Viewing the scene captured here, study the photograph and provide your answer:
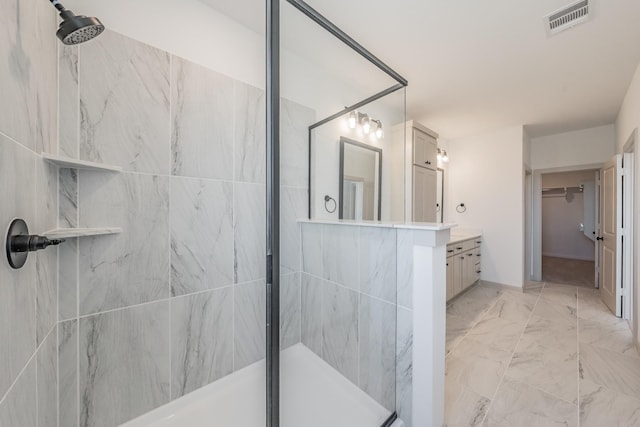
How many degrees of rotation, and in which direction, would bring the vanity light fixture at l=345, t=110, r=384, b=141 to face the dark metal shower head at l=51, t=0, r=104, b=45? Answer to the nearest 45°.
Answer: approximately 90° to its right

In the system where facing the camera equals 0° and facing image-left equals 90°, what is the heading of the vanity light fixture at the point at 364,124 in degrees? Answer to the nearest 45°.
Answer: approximately 315°

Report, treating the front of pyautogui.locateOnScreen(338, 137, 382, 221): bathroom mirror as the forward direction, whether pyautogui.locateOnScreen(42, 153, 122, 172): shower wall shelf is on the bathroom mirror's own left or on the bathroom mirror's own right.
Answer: on the bathroom mirror's own right

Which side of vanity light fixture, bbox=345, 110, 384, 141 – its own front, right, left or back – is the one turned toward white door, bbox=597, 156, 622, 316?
left

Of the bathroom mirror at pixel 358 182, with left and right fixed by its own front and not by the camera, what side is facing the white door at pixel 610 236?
left
